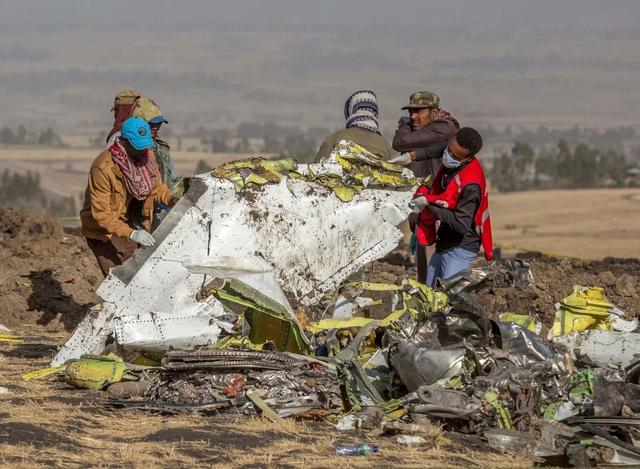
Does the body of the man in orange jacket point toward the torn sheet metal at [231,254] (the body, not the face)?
yes

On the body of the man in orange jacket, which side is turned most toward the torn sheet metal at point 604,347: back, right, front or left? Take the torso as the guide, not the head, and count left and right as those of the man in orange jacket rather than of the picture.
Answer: front

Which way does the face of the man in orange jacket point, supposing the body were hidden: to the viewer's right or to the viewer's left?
to the viewer's right

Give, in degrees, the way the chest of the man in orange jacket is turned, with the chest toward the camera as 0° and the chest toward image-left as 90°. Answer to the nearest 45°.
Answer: approximately 315°
